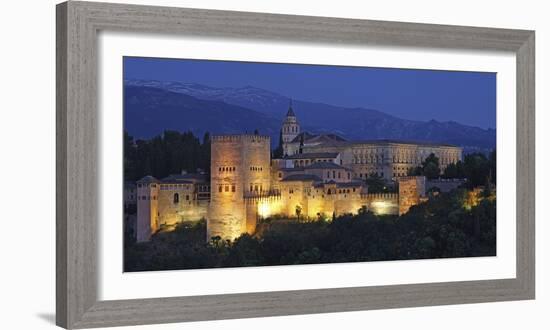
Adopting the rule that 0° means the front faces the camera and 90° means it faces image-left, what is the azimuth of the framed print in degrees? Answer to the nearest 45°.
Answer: approximately 315°
